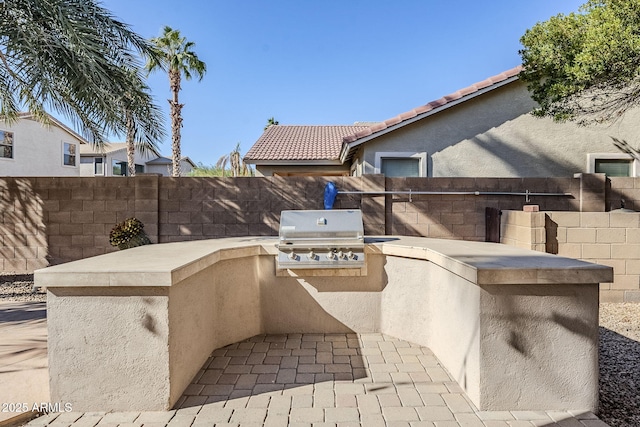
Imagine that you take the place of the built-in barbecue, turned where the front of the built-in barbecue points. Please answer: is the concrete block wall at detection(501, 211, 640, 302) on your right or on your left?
on your left

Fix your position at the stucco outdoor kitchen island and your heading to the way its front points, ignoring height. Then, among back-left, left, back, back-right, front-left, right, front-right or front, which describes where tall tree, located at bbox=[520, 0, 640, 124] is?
back-left

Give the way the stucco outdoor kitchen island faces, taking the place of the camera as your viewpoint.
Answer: facing the viewer

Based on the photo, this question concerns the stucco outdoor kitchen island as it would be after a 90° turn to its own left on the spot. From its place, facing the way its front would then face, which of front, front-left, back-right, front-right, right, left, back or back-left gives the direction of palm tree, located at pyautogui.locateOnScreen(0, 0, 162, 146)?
back-left

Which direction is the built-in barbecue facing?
toward the camera

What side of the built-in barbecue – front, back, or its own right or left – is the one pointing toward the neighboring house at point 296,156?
back

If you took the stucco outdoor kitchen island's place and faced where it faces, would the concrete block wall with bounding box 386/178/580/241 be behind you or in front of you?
behind

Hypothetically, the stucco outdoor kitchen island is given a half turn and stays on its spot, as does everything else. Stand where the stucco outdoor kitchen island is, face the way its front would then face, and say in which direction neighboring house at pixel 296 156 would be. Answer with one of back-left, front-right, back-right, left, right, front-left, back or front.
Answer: front

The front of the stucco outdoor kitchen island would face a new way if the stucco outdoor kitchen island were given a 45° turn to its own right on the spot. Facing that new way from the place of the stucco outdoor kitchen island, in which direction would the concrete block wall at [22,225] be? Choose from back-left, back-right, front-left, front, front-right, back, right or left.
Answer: right

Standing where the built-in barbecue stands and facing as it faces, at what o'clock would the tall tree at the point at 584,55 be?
The tall tree is roughly at 8 o'clock from the built-in barbecue.

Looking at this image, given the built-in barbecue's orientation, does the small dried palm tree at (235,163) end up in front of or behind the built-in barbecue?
behind

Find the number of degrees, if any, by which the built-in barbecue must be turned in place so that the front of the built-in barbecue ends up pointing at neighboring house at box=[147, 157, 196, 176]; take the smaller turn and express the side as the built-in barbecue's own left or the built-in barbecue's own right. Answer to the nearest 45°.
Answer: approximately 135° to the built-in barbecue's own right

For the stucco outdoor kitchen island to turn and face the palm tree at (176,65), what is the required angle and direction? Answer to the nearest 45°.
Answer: approximately 135° to its right
